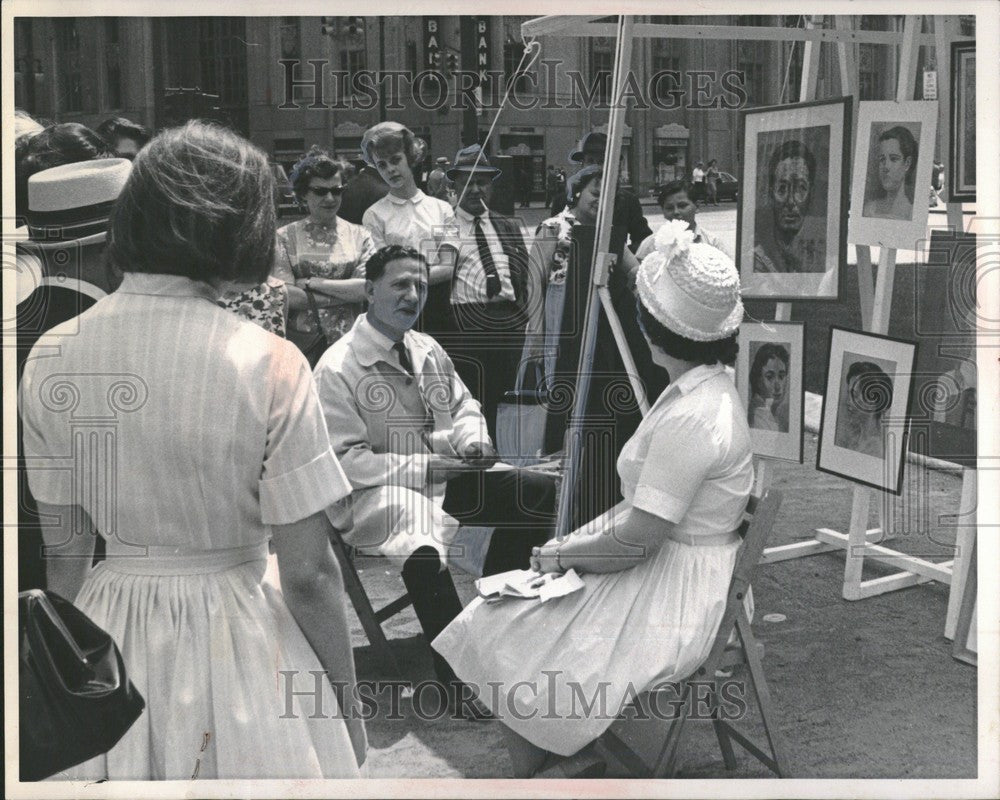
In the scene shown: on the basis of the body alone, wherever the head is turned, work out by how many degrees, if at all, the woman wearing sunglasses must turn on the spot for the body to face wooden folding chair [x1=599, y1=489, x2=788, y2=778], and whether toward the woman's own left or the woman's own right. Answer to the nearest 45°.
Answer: approximately 45° to the woman's own left

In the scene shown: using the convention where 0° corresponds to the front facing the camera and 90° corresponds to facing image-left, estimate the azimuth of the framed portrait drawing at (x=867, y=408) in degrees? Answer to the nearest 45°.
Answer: approximately 45°

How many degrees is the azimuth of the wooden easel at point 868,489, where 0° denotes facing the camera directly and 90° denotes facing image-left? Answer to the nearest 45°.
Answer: approximately 45°

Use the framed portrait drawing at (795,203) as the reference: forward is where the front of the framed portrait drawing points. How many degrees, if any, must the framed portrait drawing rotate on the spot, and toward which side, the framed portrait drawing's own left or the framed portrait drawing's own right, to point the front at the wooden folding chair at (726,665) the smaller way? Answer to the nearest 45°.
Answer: approximately 45° to the framed portrait drawing's own left

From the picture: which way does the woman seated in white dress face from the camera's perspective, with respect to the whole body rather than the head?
to the viewer's left

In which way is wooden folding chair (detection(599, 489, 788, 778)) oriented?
to the viewer's left

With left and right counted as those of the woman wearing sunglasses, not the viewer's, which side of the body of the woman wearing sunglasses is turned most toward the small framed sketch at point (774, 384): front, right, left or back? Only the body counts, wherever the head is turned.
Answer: left

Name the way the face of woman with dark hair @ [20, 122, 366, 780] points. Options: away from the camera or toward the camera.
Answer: away from the camera

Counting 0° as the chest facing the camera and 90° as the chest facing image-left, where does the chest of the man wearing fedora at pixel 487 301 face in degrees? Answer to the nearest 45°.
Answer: approximately 0°

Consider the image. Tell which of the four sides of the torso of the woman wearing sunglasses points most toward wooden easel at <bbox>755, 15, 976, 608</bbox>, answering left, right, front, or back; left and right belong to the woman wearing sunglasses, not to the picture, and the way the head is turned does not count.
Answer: left
